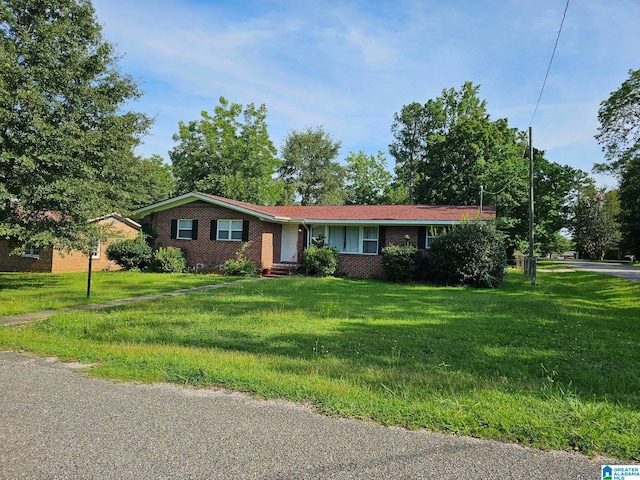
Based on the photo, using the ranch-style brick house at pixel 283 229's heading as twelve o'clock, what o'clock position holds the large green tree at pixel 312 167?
The large green tree is roughly at 6 o'clock from the ranch-style brick house.

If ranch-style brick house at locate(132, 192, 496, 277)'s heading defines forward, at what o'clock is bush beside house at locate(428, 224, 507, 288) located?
The bush beside house is roughly at 10 o'clock from the ranch-style brick house.

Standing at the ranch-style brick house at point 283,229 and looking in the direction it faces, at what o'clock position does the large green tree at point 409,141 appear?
The large green tree is roughly at 7 o'clock from the ranch-style brick house.

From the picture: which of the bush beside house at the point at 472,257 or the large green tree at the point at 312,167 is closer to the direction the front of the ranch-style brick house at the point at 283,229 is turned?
the bush beside house

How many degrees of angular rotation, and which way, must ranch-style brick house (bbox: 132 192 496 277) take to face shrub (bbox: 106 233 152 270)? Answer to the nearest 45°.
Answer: approximately 90° to its right

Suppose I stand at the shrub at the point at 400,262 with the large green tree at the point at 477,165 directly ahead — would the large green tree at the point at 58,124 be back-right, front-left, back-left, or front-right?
back-left

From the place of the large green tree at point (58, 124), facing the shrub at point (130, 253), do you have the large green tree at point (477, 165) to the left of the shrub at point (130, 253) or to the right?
right

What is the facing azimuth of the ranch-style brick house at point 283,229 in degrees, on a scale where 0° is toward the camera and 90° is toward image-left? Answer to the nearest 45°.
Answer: approximately 0°

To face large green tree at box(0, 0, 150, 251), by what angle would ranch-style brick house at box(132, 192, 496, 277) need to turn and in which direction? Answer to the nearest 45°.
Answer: approximately 45° to its right

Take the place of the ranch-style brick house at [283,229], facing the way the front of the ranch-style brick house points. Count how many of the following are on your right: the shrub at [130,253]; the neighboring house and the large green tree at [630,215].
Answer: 2
